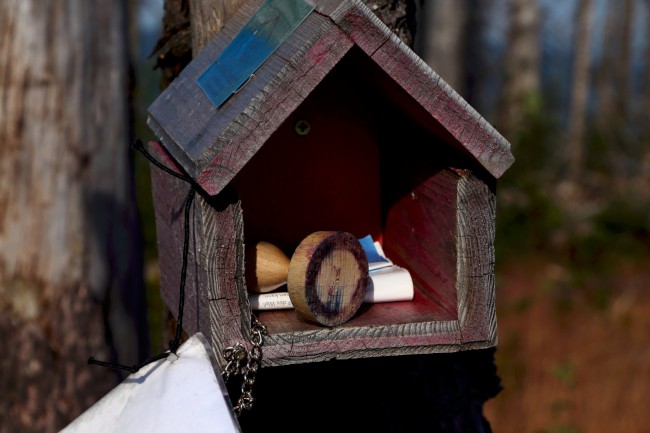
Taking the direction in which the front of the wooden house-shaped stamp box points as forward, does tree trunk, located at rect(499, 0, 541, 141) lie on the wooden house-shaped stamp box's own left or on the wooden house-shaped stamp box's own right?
on the wooden house-shaped stamp box's own left

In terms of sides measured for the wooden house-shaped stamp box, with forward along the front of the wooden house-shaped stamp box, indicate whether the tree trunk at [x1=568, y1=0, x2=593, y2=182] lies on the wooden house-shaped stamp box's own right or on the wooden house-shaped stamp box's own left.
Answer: on the wooden house-shaped stamp box's own left

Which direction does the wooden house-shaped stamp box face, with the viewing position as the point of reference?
facing the viewer and to the right of the viewer

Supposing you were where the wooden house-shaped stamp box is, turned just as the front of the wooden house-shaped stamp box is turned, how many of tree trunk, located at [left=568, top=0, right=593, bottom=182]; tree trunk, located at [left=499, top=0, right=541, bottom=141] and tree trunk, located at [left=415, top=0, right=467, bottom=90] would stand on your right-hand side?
0

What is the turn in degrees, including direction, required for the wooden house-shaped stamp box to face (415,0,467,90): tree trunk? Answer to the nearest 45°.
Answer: approximately 135° to its left
